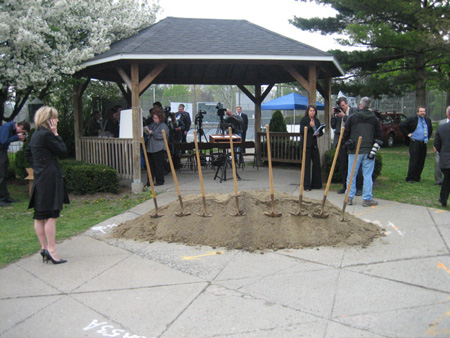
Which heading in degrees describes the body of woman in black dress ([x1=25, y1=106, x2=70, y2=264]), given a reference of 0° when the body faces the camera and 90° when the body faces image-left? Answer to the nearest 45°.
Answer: approximately 270°

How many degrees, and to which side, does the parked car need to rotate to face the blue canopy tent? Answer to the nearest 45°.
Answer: approximately 45° to its right

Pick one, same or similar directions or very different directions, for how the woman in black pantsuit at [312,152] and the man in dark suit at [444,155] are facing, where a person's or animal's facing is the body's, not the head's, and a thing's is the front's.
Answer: very different directions

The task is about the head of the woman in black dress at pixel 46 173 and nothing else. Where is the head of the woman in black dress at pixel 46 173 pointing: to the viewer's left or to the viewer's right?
to the viewer's right

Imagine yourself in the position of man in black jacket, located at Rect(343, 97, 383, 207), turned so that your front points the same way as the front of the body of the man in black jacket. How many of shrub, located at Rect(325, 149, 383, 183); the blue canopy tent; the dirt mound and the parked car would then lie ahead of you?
3
